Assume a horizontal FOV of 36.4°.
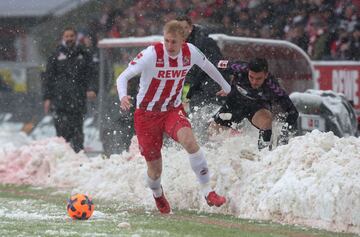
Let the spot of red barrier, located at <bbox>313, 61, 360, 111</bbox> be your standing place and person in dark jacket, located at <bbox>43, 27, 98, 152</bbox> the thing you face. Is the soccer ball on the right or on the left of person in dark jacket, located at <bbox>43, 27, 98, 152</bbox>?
left

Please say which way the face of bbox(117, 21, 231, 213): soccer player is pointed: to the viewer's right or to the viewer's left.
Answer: to the viewer's left

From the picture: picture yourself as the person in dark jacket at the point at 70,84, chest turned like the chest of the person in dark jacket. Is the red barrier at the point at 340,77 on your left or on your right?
on your left

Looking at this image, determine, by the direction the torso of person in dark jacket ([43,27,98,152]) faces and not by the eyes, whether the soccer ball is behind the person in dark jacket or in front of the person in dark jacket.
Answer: in front

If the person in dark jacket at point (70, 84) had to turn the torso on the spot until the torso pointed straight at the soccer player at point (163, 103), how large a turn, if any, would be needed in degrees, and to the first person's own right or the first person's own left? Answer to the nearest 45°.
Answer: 0° — they already face them

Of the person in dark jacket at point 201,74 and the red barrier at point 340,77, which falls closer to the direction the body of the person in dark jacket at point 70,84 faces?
the person in dark jacket

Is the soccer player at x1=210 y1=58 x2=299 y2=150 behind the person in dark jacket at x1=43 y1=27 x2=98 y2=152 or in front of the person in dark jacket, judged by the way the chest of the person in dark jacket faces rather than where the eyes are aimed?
in front

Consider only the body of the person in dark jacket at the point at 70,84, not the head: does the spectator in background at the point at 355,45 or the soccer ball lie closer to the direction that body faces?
the soccer ball

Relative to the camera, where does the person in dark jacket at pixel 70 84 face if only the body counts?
toward the camera
